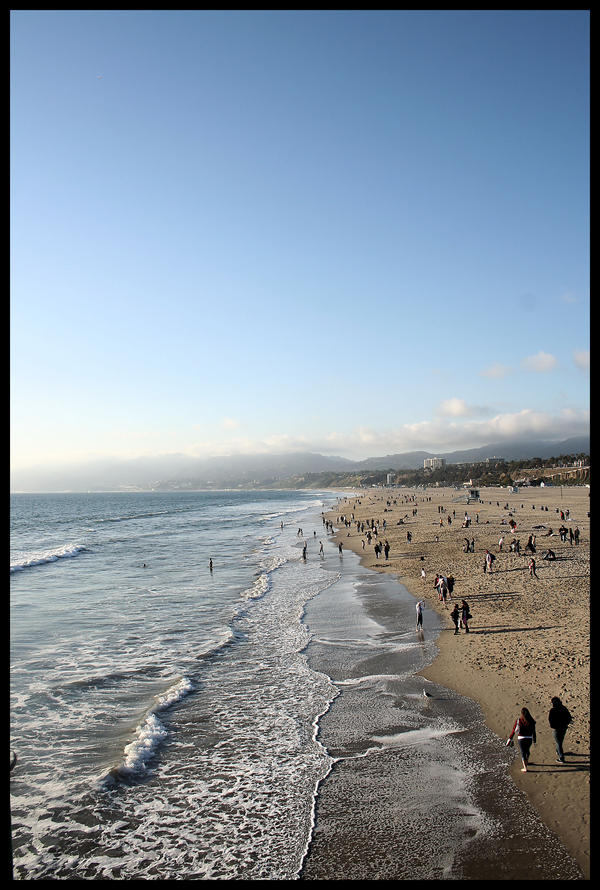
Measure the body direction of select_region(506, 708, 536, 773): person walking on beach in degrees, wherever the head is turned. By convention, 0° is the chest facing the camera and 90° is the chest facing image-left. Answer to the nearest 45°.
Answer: approximately 180°
